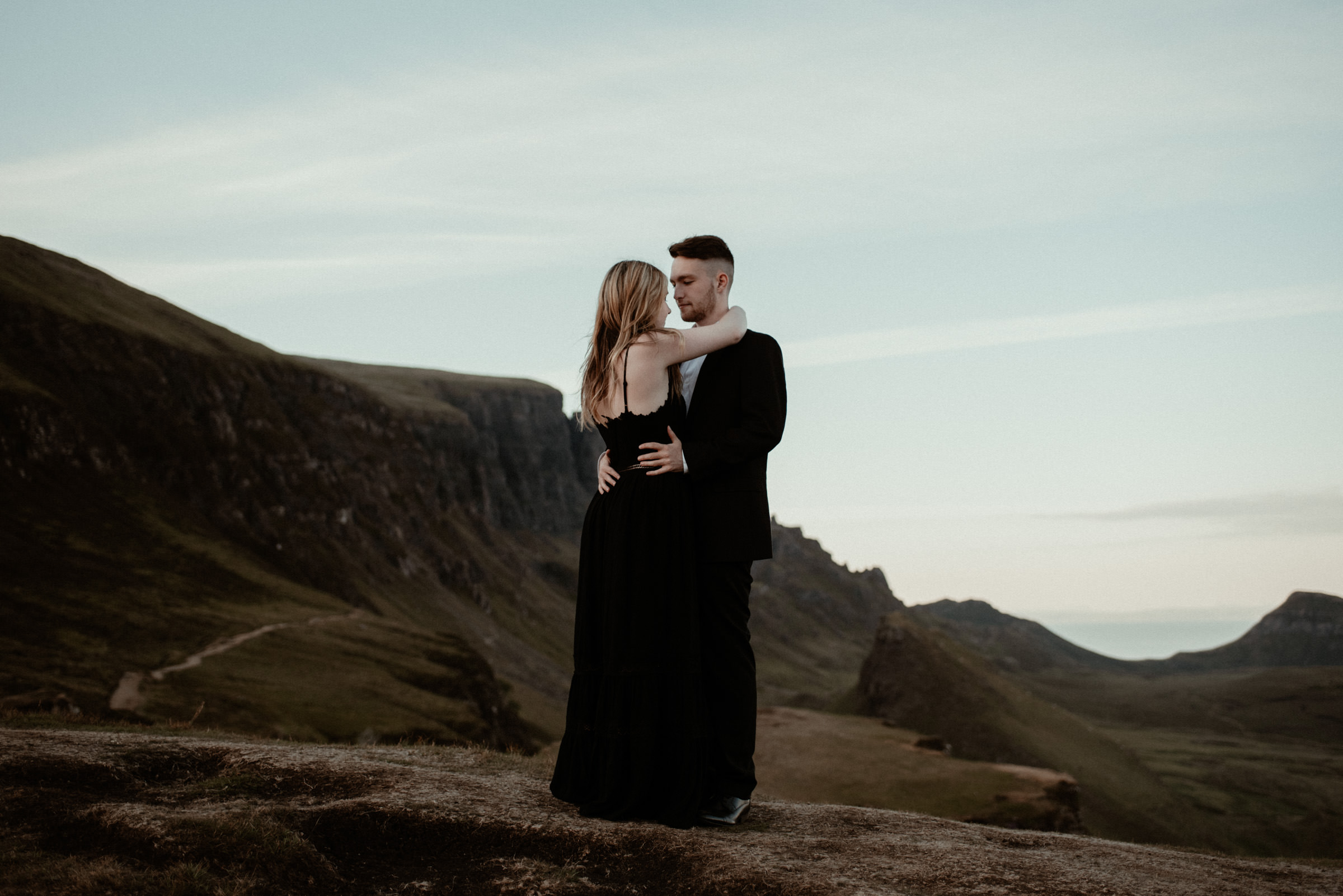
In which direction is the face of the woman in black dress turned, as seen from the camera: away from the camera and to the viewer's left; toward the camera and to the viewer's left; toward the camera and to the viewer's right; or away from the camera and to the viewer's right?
away from the camera and to the viewer's right

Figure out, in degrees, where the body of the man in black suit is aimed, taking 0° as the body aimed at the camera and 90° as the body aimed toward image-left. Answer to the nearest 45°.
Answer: approximately 45°

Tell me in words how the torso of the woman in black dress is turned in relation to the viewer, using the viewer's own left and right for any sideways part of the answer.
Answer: facing away from the viewer and to the right of the viewer

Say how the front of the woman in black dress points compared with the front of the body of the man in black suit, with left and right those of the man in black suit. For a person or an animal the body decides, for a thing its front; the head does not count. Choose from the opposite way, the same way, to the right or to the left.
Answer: the opposite way
